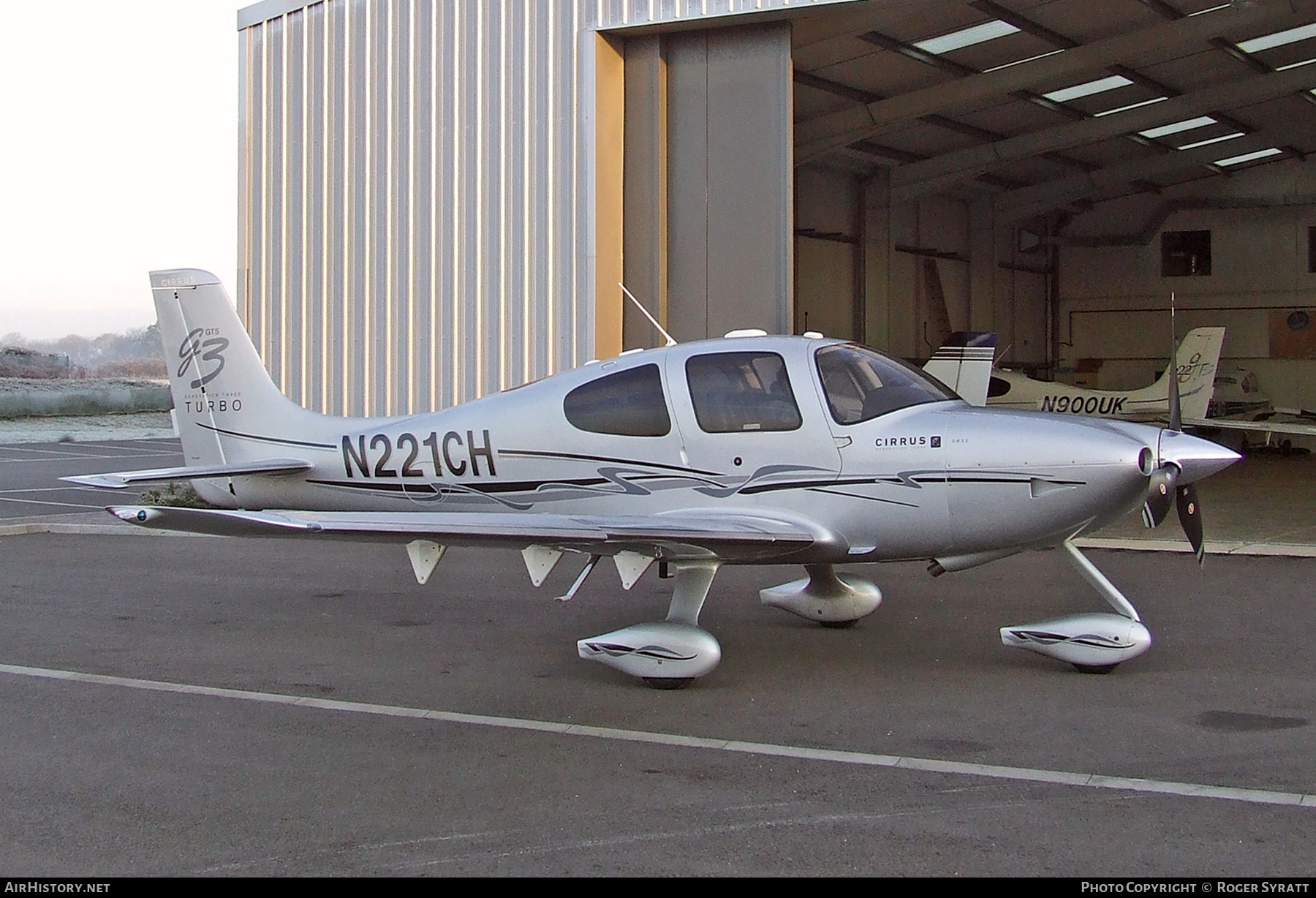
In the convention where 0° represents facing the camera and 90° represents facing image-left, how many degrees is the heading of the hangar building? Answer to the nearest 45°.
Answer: approximately 45°

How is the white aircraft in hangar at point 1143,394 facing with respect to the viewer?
to the viewer's left

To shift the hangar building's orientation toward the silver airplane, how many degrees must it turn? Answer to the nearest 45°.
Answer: approximately 45° to its left

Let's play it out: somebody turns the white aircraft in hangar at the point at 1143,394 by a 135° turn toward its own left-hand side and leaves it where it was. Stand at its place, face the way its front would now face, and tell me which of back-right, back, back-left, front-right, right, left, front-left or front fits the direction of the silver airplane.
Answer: front-right
